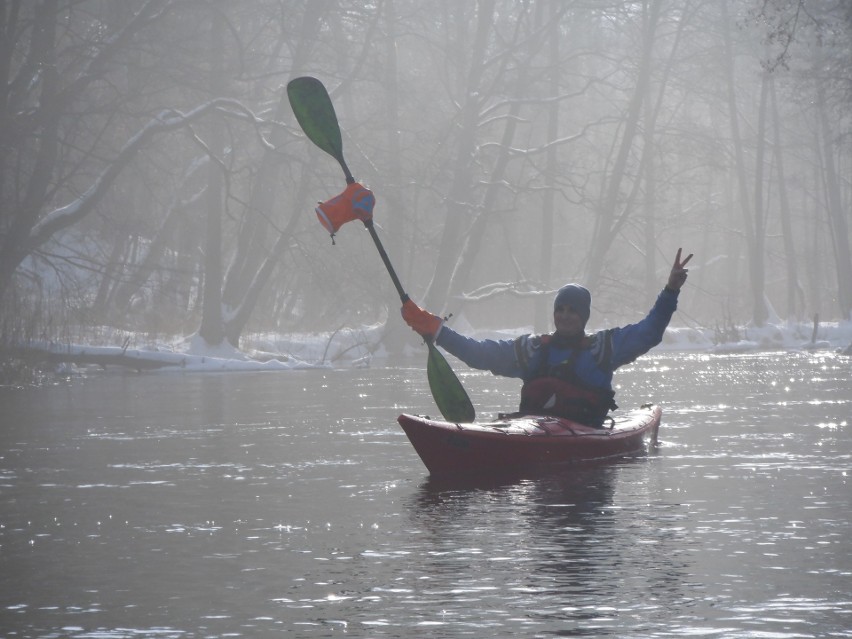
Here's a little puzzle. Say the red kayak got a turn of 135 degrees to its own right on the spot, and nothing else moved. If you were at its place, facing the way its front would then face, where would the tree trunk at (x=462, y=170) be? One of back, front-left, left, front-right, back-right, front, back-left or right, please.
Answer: front

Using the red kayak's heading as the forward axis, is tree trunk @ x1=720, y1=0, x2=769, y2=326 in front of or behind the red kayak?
behind

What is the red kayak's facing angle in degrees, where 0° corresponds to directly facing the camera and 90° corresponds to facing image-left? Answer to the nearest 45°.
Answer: approximately 45°

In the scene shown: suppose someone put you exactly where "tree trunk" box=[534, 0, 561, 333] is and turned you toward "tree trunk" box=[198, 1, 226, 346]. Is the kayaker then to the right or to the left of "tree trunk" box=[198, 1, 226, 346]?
left

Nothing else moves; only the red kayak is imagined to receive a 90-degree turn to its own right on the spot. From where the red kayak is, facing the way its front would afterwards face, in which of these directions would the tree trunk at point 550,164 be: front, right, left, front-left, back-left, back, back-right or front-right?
front-right

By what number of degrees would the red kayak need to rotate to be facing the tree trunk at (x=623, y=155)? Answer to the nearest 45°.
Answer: approximately 135° to its right

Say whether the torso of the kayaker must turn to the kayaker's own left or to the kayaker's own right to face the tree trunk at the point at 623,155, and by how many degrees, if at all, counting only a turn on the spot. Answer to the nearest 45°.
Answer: approximately 180°

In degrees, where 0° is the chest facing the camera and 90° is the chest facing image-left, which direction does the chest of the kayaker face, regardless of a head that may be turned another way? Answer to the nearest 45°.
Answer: approximately 0°

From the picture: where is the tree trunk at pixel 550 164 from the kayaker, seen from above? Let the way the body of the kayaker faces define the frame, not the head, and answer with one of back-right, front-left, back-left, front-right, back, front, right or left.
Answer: back
